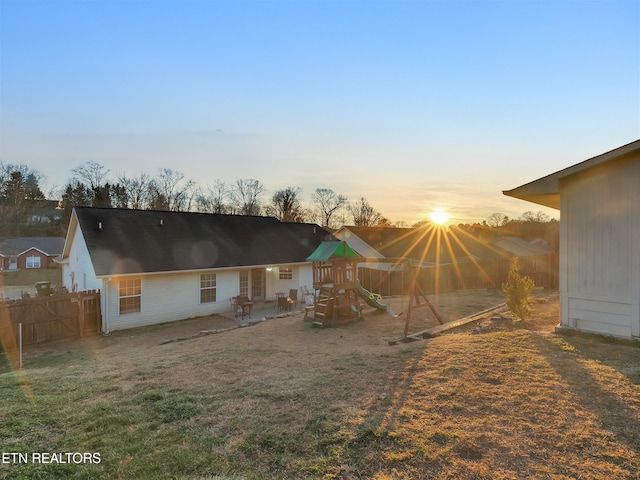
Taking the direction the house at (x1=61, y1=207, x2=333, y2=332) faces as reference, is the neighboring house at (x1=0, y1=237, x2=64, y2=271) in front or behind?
in front

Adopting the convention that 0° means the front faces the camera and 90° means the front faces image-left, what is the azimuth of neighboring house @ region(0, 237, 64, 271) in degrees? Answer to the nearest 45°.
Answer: approximately 0°

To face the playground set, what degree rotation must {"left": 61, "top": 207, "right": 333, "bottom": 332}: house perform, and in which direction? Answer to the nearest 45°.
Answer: approximately 180°

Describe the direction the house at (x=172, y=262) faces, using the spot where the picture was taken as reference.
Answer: facing away from the viewer and to the left of the viewer

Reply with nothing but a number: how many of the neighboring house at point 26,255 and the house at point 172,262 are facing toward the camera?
1

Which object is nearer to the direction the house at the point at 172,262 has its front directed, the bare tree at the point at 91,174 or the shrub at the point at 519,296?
the bare tree

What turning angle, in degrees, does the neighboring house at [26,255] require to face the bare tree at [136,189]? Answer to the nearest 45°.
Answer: approximately 90° to its left

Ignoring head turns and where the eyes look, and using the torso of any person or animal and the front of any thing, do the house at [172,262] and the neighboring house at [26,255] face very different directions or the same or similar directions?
very different directions

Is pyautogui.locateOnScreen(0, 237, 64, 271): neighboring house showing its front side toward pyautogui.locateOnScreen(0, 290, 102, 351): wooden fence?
yes

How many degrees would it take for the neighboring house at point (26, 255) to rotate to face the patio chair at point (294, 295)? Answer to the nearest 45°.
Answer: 0° — it already faces it

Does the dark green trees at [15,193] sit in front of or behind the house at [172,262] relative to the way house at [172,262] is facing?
in front
